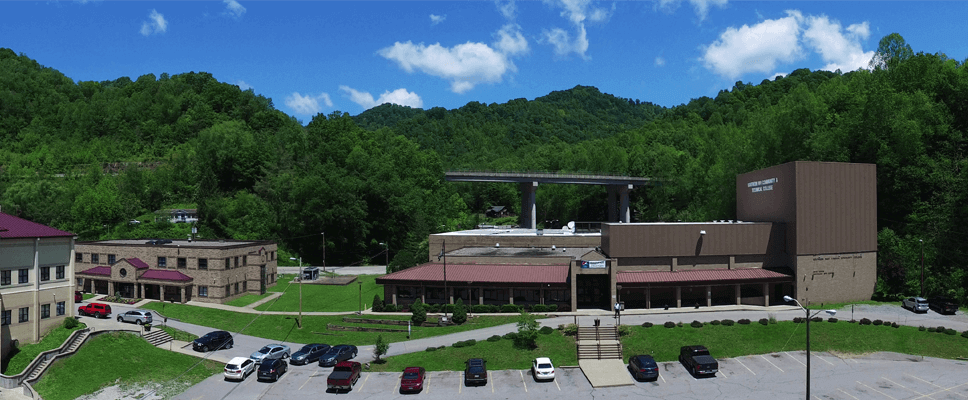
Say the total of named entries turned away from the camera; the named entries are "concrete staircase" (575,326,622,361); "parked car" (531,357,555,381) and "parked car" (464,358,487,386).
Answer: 2

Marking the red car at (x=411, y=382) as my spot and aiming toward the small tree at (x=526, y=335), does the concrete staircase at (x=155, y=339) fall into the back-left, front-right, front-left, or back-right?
back-left

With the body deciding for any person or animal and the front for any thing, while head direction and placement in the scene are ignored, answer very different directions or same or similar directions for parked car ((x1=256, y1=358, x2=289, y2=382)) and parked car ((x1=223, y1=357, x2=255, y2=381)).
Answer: same or similar directions

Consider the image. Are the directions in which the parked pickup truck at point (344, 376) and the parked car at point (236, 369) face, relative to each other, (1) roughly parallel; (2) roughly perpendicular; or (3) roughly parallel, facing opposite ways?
roughly parallel

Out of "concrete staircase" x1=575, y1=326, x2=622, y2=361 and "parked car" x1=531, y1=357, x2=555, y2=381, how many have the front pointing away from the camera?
1

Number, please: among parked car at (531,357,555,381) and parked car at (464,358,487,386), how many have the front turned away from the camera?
2

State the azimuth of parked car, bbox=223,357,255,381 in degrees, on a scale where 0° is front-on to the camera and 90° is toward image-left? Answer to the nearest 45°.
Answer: approximately 225°

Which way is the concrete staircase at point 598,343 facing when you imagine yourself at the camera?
facing the viewer

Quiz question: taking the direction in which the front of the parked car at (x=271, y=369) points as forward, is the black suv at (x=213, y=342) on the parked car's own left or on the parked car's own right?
on the parked car's own left

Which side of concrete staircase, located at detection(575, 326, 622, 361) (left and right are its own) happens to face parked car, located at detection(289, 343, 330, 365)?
right

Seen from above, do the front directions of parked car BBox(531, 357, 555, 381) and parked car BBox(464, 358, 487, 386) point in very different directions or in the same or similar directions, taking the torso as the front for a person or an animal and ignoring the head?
same or similar directions

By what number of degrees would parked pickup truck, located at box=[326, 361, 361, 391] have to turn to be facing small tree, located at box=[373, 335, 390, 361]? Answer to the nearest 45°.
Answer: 0° — it already faces it

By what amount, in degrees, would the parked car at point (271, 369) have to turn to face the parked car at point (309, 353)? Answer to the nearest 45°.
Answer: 0° — it already faces it

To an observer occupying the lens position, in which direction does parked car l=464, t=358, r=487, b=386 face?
facing away from the viewer

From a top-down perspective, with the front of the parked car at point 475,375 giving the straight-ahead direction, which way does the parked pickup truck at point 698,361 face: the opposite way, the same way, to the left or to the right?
the same way

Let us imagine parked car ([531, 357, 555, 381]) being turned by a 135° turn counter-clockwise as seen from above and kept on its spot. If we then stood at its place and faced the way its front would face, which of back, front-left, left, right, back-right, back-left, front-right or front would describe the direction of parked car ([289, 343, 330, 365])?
front-right

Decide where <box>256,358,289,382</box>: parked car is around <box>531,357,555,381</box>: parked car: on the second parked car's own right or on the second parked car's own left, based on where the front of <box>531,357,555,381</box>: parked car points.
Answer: on the second parked car's own left

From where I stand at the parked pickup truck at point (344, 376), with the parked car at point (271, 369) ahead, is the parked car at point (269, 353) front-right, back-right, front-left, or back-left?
front-right

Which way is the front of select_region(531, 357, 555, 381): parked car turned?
away from the camera
